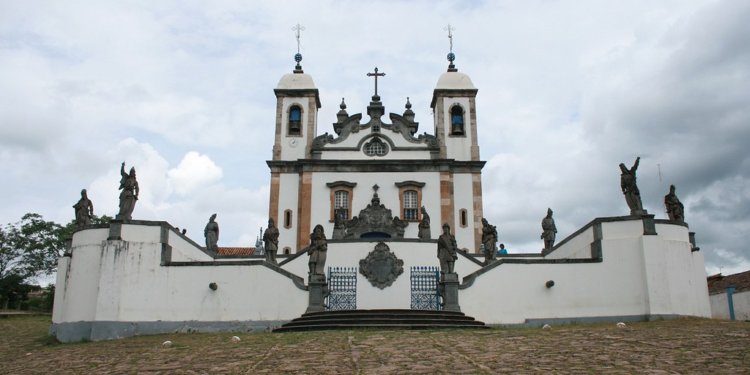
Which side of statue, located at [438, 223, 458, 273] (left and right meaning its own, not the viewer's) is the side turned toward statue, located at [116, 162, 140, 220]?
right

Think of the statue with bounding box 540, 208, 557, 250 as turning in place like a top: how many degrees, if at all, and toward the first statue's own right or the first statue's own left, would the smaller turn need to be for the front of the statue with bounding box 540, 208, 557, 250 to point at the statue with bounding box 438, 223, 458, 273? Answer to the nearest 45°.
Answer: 0° — it already faces it

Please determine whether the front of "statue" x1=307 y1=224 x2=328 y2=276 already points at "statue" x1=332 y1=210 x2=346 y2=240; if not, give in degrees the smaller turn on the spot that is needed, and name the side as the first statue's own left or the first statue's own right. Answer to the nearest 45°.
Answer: approximately 180°

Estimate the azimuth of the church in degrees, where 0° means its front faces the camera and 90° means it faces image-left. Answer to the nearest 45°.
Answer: approximately 0°

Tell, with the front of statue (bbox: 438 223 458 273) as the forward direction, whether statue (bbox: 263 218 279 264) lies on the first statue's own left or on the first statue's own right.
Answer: on the first statue's own right

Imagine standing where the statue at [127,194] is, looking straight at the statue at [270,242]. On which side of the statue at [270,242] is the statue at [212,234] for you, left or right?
left

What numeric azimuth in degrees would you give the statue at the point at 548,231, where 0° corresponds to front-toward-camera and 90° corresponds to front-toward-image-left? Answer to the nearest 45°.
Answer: approximately 0°
